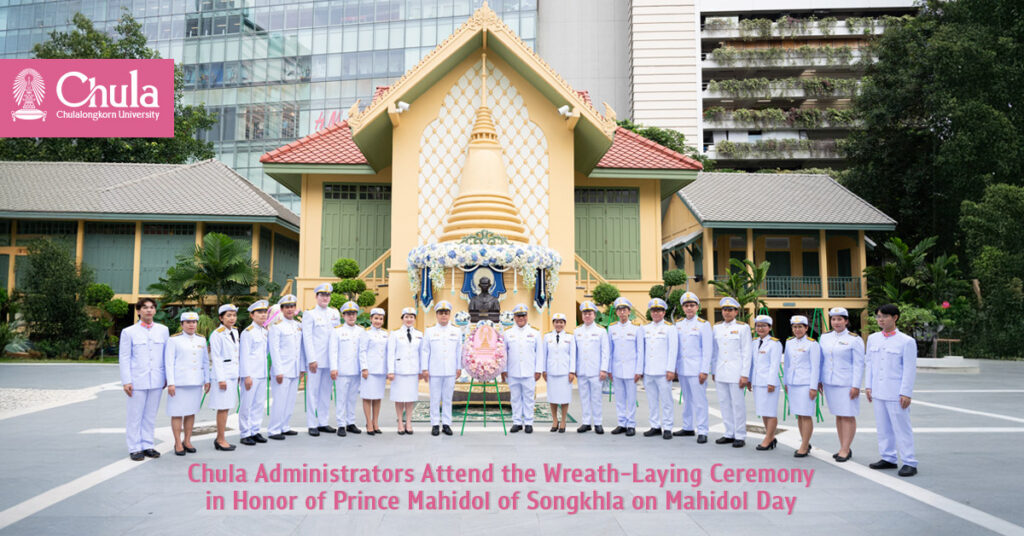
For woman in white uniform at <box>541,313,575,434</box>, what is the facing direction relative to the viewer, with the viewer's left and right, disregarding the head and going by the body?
facing the viewer

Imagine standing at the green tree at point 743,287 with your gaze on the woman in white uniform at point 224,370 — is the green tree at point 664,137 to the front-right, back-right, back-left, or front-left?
back-right

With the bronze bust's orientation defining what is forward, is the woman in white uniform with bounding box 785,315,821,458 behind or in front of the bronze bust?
in front

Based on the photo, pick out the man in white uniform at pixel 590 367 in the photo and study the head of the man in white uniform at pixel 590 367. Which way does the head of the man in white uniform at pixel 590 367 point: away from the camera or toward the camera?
toward the camera

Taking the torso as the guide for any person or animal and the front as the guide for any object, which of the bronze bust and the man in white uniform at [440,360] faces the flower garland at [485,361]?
the bronze bust

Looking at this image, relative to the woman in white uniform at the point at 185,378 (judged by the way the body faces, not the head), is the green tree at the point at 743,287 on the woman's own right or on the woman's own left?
on the woman's own left

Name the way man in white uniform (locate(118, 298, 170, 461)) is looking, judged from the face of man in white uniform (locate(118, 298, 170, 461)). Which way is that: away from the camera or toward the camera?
toward the camera

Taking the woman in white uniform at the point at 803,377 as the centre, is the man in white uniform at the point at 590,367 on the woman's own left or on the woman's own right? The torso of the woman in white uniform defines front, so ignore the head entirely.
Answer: on the woman's own right

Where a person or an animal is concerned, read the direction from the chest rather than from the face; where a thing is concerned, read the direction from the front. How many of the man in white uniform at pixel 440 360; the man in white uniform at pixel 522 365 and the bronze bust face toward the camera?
3

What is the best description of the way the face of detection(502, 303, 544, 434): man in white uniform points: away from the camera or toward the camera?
toward the camera

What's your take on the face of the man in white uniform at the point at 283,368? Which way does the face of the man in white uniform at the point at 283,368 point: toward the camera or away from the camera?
toward the camera

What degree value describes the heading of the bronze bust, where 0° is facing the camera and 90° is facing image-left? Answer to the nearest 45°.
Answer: approximately 0°

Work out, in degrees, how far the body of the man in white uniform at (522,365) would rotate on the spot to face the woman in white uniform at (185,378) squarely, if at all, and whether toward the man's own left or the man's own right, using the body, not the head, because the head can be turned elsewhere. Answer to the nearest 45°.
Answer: approximately 45° to the man's own right

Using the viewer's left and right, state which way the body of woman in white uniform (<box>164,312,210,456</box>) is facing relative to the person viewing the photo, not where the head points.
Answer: facing the viewer and to the right of the viewer

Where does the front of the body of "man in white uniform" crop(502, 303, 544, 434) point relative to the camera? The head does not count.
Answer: toward the camera

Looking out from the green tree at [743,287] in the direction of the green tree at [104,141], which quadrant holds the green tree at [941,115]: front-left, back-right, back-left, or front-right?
back-right
